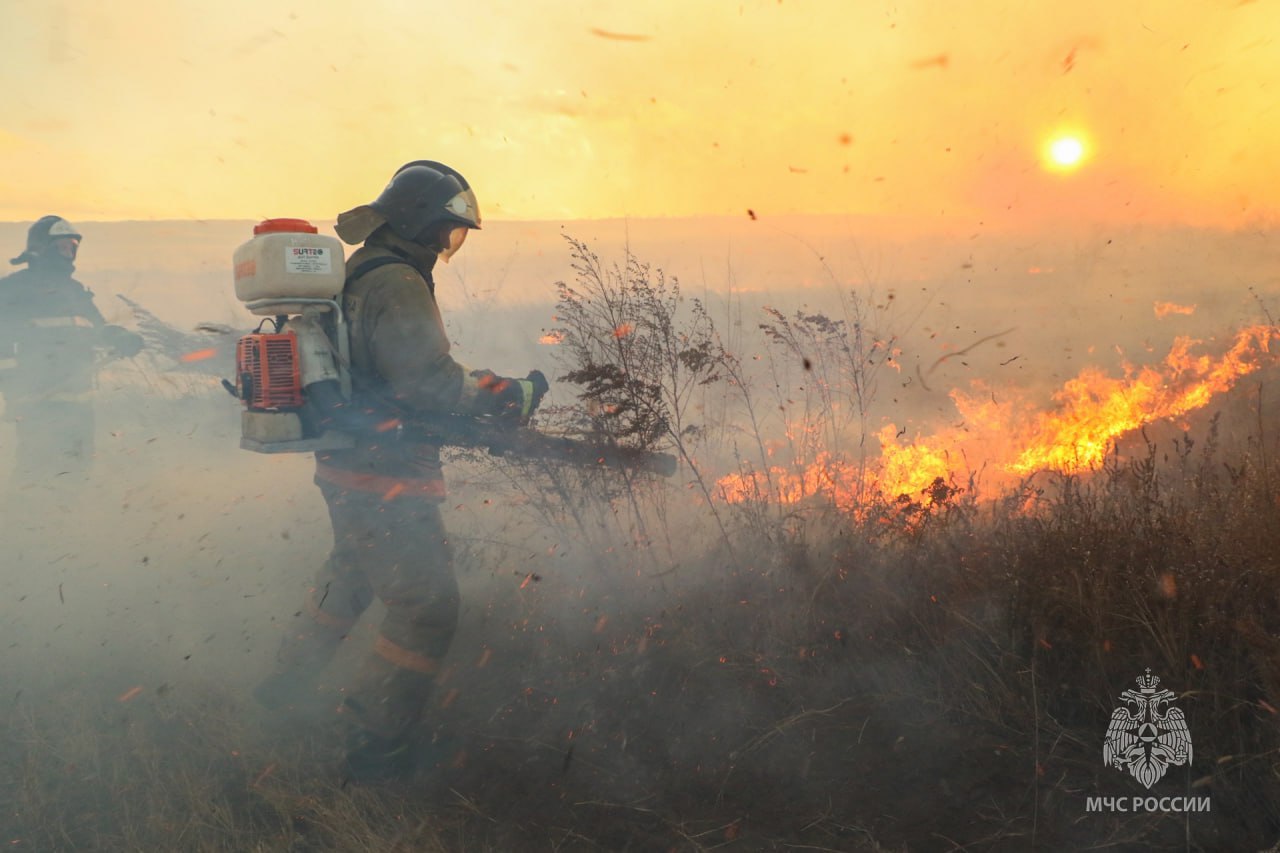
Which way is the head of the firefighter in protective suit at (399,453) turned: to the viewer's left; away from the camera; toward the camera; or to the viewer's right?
to the viewer's right

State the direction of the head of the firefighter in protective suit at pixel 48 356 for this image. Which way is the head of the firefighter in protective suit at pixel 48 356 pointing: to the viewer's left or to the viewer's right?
to the viewer's right

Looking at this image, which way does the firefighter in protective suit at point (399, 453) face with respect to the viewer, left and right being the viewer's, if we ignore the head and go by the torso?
facing to the right of the viewer

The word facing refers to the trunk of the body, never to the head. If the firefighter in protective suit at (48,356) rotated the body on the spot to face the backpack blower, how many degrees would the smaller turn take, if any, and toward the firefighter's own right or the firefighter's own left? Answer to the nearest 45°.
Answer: approximately 45° to the firefighter's own right

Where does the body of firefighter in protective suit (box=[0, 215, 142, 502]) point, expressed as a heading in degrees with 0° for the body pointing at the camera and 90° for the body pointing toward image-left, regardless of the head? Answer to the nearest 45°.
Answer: approximately 315°

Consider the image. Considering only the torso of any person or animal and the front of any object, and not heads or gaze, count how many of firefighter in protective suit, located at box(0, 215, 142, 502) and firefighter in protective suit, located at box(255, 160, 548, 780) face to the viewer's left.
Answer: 0

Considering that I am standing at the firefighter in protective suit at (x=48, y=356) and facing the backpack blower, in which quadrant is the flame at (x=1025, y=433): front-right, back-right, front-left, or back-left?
front-left

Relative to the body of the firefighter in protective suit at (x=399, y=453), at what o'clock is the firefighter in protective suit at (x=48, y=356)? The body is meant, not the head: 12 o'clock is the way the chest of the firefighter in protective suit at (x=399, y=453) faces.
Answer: the firefighter in protective suit at (x=48, y=356) is roughly at 8 o'clock from the firefighter in protective suit at (x=399, y=453).

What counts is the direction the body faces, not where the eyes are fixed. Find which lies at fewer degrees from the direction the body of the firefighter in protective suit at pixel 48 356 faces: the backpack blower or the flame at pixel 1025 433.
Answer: the flame

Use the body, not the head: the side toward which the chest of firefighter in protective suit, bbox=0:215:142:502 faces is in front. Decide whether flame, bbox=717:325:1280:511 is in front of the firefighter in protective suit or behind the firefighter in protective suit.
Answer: in front

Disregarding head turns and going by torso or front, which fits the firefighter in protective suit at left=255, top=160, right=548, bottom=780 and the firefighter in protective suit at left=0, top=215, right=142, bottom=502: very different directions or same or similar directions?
same or similar directions
